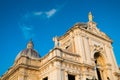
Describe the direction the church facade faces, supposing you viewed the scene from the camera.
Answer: facing the viewer and to the right of the viewer
